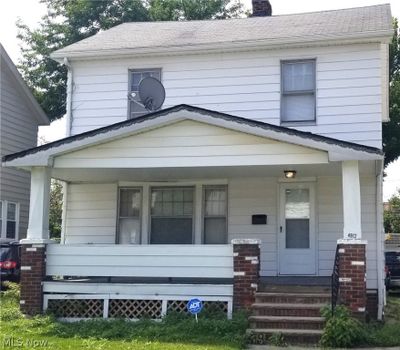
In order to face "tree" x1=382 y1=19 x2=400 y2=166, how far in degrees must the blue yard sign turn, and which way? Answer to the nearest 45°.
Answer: approximately 135° to its left

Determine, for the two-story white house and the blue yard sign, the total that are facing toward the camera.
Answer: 2

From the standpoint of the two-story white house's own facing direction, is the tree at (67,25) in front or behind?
behind

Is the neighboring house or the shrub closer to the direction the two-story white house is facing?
the shrub

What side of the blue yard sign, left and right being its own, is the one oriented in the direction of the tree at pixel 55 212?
back

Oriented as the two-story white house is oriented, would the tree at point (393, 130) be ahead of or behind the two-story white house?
behind

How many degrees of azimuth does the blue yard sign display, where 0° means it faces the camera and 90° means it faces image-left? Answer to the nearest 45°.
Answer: approximately 0°

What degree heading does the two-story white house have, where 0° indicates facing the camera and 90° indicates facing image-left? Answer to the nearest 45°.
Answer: approximately 0°

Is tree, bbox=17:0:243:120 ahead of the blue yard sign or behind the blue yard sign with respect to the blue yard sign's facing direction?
behind

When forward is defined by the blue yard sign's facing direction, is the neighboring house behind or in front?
behind
